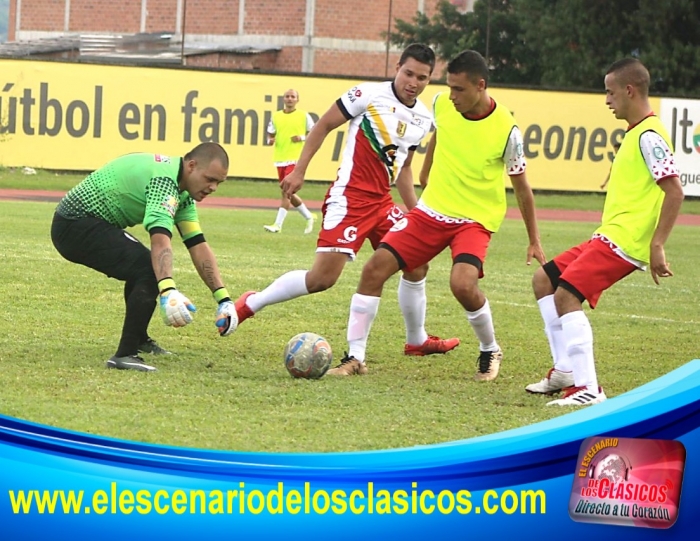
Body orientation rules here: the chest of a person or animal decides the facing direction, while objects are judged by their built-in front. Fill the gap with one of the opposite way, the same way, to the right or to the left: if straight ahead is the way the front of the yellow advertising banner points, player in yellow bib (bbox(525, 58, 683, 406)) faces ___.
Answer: to the right

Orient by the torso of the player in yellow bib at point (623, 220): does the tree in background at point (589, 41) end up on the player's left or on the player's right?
on the player's right

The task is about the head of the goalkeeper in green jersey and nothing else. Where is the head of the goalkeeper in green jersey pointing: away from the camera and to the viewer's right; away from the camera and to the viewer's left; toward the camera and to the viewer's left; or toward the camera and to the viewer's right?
toward the camera and to the viewer's right

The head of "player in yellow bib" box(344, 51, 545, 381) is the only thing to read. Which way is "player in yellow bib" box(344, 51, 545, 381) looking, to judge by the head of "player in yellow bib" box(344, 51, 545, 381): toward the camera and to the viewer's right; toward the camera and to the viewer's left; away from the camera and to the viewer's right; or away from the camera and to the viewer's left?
toward the camera and to the viewer's left

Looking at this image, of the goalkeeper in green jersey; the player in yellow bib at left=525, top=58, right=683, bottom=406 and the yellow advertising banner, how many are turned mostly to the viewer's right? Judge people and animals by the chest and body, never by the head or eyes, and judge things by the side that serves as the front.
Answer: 1

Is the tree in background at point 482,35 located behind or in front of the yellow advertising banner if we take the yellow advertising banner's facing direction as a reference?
behind

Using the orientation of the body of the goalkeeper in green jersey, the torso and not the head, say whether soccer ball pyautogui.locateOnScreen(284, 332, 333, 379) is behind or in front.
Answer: in front

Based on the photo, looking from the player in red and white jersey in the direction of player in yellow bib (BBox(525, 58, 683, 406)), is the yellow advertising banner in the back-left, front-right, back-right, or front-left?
back-left

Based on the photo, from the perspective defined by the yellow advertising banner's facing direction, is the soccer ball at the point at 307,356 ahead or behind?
ahead

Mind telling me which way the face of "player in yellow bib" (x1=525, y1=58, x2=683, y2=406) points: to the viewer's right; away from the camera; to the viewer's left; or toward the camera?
to the viewer's left

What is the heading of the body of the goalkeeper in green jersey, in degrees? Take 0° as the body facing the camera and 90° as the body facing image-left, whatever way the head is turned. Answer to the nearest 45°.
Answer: approximately 270°

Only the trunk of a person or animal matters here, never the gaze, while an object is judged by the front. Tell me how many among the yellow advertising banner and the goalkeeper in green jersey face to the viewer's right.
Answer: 1

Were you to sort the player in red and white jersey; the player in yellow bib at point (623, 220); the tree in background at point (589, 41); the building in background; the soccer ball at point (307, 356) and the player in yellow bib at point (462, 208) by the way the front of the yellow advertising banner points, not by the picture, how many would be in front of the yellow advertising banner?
4
